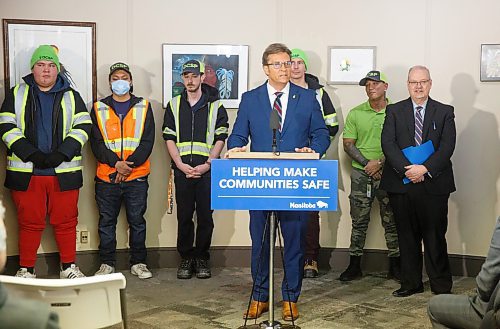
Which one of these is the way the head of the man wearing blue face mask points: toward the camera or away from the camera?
toward the camera

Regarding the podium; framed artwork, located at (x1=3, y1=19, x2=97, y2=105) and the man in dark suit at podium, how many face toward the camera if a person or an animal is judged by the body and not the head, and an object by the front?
3

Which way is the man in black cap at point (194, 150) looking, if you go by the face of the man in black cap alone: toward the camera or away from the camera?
toward the camera

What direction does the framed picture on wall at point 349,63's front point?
toward the camera

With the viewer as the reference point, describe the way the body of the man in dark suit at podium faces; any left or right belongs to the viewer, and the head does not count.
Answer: facing the viewer

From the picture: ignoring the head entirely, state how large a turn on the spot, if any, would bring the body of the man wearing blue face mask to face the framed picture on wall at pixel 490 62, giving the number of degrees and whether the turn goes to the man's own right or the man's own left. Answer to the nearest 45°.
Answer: approximately 90° to the man's own left

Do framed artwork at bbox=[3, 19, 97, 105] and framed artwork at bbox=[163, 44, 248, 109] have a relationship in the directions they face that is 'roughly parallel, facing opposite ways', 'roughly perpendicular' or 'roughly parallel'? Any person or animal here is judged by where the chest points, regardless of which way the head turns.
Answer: roughly parallel

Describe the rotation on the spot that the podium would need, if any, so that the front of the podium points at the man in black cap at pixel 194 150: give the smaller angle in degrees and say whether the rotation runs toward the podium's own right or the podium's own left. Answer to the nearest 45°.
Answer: approximately 180°

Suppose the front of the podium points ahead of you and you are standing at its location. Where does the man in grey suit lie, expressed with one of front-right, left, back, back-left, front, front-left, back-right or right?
front-left

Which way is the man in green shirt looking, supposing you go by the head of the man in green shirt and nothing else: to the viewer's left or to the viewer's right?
to the viewer's left

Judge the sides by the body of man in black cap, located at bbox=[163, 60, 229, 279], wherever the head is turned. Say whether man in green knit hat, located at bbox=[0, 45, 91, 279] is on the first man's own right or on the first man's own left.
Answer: on the first man's own right

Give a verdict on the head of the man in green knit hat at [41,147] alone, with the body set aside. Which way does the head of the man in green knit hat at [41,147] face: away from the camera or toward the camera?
toward the camera

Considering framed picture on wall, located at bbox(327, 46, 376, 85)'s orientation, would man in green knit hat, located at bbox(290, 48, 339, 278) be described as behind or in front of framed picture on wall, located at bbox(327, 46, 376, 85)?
in front

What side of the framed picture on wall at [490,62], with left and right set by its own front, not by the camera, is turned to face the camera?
front
